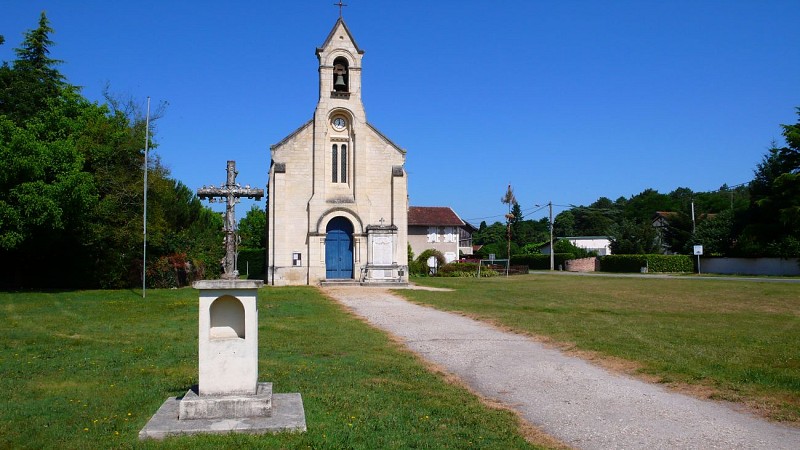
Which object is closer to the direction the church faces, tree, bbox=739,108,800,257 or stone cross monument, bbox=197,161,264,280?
the stone cross monument

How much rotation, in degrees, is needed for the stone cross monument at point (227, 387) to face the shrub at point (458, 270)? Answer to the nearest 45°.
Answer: approximately 135° to its left

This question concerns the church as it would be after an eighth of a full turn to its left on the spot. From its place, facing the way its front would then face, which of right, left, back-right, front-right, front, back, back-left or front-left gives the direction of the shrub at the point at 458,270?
left

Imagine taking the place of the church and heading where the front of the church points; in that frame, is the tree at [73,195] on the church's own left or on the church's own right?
on the church's own right

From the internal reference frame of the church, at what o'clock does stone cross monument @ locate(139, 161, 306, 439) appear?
The stone cross monument is roughly at 12 o'clock from the church.

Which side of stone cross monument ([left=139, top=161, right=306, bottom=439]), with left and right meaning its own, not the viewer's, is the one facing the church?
back

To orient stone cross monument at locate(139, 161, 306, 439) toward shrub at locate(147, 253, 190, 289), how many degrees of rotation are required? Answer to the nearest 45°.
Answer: approximately 180°

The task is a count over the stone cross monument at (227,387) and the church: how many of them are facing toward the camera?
2

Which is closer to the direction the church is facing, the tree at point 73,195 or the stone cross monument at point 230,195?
the stone cross monument

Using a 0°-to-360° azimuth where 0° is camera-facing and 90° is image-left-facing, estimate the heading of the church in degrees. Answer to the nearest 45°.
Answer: approximately 0°
